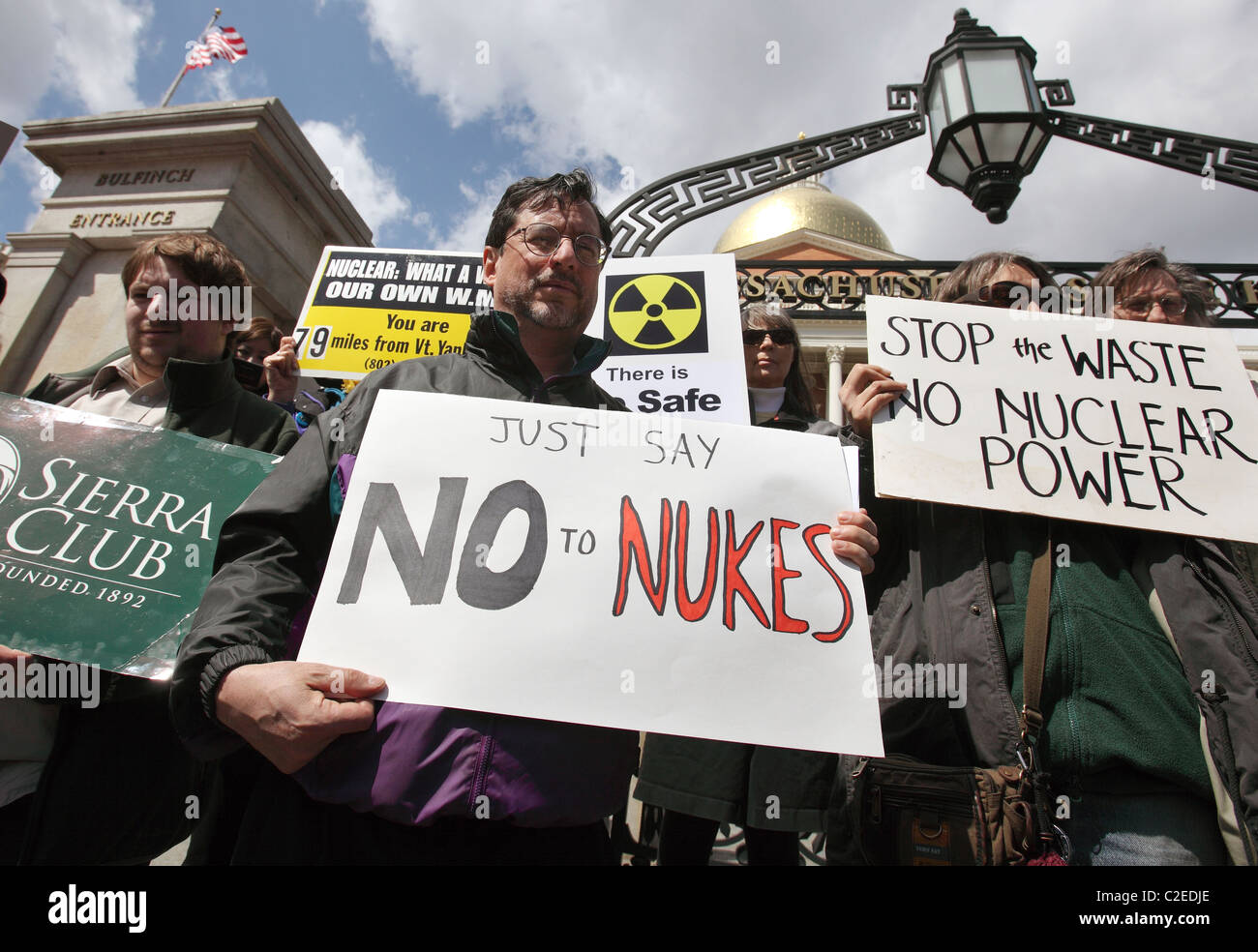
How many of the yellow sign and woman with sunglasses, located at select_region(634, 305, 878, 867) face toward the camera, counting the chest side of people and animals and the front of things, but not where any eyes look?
2

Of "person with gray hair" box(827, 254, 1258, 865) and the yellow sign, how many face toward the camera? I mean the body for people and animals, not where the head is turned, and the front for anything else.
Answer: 2

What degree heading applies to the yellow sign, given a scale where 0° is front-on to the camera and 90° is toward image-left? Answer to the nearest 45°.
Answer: approximately 0°

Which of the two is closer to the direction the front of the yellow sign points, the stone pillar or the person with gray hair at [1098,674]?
the person with gray hair
